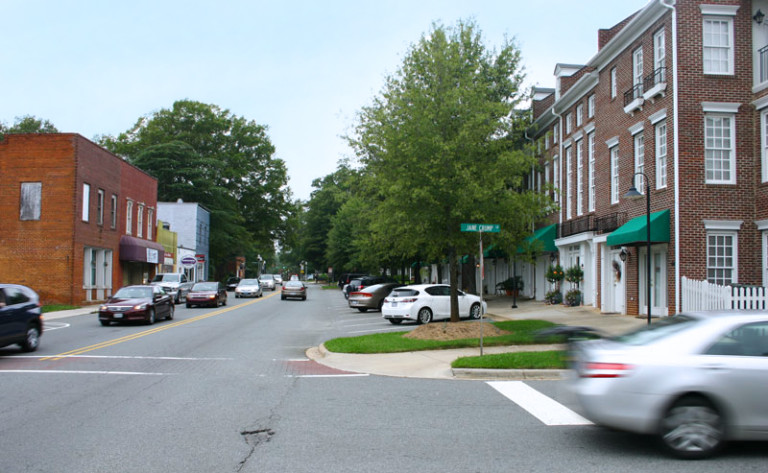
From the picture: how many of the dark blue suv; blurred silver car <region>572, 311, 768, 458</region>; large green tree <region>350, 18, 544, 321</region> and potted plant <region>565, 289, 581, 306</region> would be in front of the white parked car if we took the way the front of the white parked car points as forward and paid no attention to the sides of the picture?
1

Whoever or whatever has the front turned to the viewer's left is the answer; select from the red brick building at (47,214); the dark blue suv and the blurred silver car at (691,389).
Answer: the dark blue suv

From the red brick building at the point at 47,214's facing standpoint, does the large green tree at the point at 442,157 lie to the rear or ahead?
ahead

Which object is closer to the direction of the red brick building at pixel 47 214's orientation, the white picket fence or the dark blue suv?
the white picket fence

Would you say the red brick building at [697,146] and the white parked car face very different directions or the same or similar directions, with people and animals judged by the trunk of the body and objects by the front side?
very different directions

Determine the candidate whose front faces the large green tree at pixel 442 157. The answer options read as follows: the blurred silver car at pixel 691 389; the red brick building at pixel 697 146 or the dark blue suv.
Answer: the red brick building

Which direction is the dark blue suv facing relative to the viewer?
to the viewer's left

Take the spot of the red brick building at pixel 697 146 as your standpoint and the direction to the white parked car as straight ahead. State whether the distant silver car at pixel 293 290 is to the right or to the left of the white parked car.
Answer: right

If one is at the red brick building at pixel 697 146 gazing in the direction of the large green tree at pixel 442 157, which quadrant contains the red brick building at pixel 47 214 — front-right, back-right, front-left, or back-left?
front-right

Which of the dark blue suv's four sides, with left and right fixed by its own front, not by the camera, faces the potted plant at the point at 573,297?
back

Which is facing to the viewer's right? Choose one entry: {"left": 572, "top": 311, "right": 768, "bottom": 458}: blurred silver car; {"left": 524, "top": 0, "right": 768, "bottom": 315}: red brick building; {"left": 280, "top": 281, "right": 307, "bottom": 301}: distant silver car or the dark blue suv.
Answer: {"left": 572, "top": 311, "right": 768, "bottom": 458}: blurred silver car

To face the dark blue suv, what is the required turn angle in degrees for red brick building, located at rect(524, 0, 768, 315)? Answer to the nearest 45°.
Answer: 0° — it already faces it

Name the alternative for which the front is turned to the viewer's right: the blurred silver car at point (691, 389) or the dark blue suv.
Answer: the blurred silver car

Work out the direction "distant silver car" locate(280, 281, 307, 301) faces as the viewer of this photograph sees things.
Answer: facing away from the viewer

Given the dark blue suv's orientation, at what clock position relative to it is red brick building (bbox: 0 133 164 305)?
The red brick building is roughly at 3 o'clock from the dark blue suv.

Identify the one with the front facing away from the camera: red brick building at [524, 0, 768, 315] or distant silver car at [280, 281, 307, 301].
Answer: the distant silver car

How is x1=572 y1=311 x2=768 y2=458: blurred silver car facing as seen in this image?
to the viewer's right

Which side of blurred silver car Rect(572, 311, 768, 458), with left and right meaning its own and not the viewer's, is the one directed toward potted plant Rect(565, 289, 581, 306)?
left
